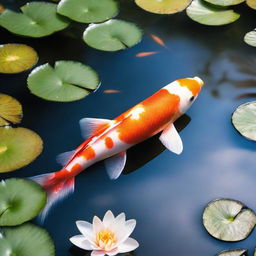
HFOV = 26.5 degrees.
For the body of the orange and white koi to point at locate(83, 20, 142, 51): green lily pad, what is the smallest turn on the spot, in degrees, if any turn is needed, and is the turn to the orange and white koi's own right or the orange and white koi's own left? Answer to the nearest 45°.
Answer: approximately 45° to the orange and white koi's own left

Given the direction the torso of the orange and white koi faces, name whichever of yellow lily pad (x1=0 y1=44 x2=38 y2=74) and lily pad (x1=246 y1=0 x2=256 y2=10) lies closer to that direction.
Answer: the lily pad

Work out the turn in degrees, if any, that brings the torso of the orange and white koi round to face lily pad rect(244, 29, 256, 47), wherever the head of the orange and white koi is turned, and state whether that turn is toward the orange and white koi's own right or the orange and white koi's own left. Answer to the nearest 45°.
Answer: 0° — it already faces it

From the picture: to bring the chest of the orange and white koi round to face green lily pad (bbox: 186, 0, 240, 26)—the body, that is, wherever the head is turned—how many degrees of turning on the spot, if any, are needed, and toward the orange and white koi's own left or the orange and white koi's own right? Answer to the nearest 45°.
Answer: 0° — it already faces it

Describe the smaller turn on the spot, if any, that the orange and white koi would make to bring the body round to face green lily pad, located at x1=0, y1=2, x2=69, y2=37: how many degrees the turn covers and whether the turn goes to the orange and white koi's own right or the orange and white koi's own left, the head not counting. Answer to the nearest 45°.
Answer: approximately 45° to the orange and white koi's own left

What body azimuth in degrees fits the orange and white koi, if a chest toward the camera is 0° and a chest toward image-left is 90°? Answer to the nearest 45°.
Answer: approximately 225°

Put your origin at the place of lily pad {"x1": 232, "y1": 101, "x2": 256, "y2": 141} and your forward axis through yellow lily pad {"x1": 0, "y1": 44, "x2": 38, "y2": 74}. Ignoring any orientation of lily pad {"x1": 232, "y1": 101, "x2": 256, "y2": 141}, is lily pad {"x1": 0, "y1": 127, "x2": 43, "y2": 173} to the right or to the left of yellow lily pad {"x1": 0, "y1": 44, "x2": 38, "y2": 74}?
left
